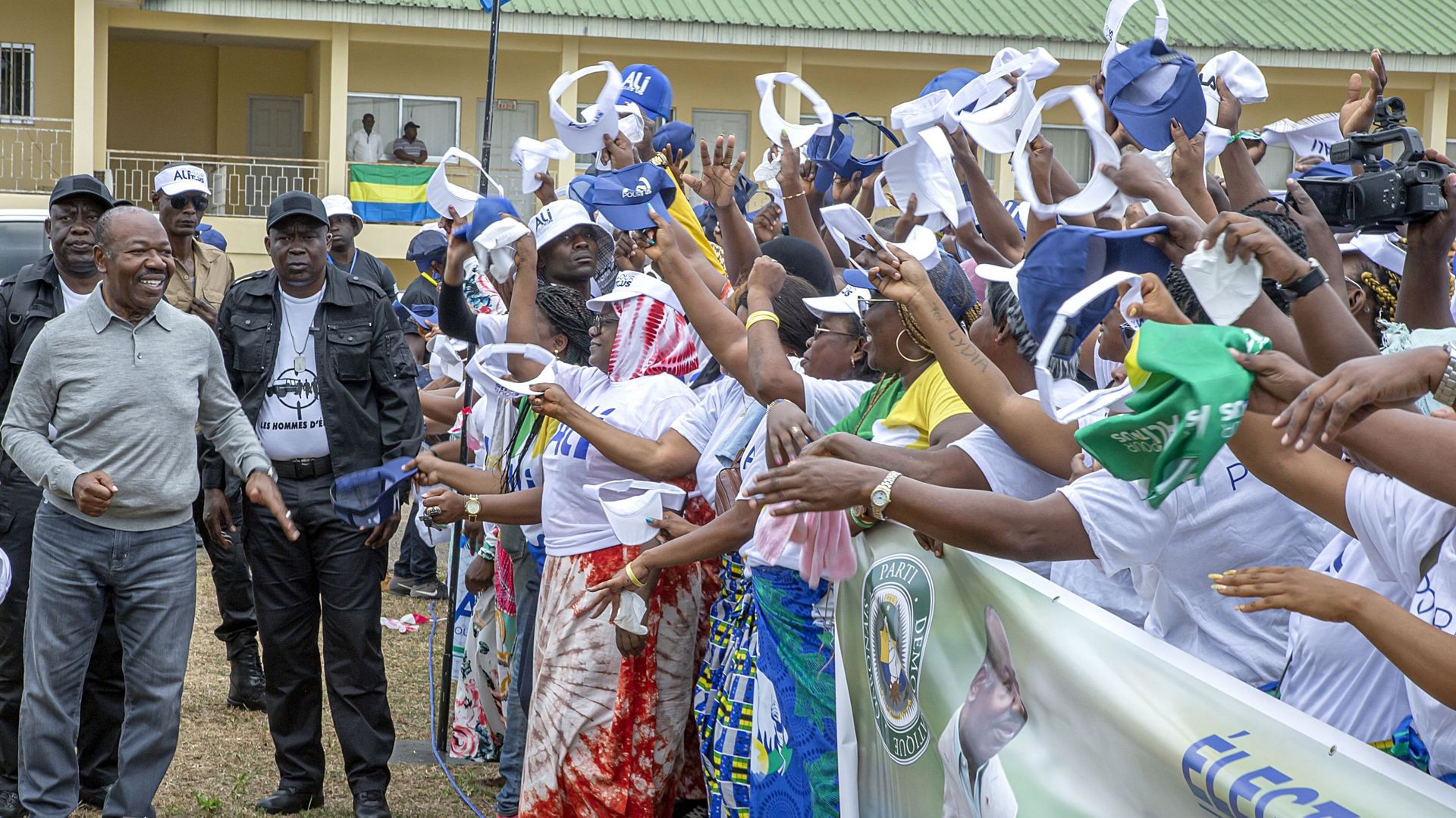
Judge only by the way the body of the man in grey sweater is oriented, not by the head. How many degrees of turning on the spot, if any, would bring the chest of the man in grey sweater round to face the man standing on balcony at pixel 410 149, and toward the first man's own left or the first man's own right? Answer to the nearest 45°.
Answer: approximately 135° to the first man's own left

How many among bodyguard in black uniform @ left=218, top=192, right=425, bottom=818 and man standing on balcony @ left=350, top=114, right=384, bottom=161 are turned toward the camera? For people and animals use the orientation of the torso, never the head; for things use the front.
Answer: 2

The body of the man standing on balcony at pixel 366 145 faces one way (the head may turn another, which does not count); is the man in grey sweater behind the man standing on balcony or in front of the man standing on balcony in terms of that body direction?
in front

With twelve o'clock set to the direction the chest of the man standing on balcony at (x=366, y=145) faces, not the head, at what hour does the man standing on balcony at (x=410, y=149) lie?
the man standing on balcony at (x=410, y=149) is roughly at 10 o'clock from the man standing on balcony at (x=366, y=145).

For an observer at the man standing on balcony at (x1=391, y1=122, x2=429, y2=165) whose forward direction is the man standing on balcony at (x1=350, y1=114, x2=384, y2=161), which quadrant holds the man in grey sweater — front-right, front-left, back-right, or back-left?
back-left

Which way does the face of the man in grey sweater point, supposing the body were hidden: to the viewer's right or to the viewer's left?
to the viewer's right

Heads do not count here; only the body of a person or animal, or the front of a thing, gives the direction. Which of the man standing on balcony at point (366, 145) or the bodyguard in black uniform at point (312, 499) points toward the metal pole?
the man standing on balcony

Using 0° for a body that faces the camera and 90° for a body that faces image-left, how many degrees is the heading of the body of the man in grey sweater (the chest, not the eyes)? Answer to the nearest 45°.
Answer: approximately 315°

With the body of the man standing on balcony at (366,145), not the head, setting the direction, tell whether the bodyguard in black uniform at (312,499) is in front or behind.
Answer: in front

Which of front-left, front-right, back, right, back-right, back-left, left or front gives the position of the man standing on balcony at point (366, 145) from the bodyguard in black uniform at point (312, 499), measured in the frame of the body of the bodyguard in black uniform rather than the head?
back

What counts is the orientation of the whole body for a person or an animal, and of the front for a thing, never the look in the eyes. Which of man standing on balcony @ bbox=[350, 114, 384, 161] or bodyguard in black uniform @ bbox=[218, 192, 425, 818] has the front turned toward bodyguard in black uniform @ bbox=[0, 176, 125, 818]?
the man standing on balcony

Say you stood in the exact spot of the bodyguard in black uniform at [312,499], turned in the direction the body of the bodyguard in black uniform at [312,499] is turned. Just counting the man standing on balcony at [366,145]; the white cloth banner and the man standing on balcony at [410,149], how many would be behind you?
2

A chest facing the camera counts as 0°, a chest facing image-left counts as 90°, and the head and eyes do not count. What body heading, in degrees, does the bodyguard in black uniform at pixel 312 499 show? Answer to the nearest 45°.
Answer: approximately 0°
